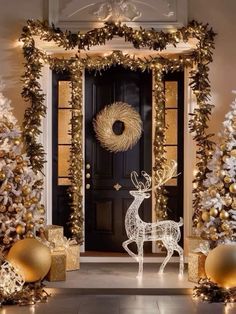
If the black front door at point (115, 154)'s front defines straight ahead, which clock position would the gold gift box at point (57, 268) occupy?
The gold gift box is roughly at 1 o'clock from the black front door.

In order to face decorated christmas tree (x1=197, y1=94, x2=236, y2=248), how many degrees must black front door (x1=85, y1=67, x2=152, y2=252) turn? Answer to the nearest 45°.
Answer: approximately 45° to its left

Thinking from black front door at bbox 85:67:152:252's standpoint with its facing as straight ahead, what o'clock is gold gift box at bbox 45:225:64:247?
The gold gift box is roughly at 1 o'clock from the black front door.

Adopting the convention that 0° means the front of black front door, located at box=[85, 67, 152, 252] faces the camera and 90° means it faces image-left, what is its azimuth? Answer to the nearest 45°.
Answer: approximately 0°
